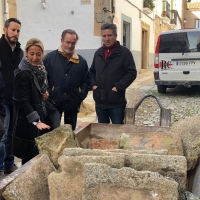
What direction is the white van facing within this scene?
away from the camera

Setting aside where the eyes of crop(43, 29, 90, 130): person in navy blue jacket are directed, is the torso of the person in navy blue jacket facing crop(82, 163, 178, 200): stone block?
yes

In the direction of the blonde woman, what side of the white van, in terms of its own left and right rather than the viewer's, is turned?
back

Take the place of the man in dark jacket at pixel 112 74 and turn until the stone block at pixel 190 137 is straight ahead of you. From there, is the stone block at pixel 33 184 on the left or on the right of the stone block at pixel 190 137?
right

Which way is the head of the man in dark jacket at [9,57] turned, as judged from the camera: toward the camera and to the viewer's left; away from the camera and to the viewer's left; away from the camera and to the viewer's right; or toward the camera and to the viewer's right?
toward the camera and to the viewer's right

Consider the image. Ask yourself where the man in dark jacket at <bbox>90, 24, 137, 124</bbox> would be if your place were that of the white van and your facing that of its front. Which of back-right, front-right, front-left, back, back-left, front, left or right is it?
back

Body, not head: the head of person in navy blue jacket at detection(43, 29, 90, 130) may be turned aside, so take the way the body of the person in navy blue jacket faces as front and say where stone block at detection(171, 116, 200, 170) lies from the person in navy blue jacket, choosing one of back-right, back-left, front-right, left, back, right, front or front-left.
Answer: front-left

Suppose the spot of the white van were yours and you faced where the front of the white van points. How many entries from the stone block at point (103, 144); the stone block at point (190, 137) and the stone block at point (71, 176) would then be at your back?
3

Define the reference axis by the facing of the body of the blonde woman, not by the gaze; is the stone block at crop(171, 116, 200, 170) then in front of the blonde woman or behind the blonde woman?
in front

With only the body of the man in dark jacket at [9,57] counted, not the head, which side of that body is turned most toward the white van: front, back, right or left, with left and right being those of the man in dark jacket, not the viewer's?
left

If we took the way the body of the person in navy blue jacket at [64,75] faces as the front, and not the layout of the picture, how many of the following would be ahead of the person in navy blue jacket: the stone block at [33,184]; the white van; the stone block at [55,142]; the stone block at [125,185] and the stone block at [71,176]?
4
